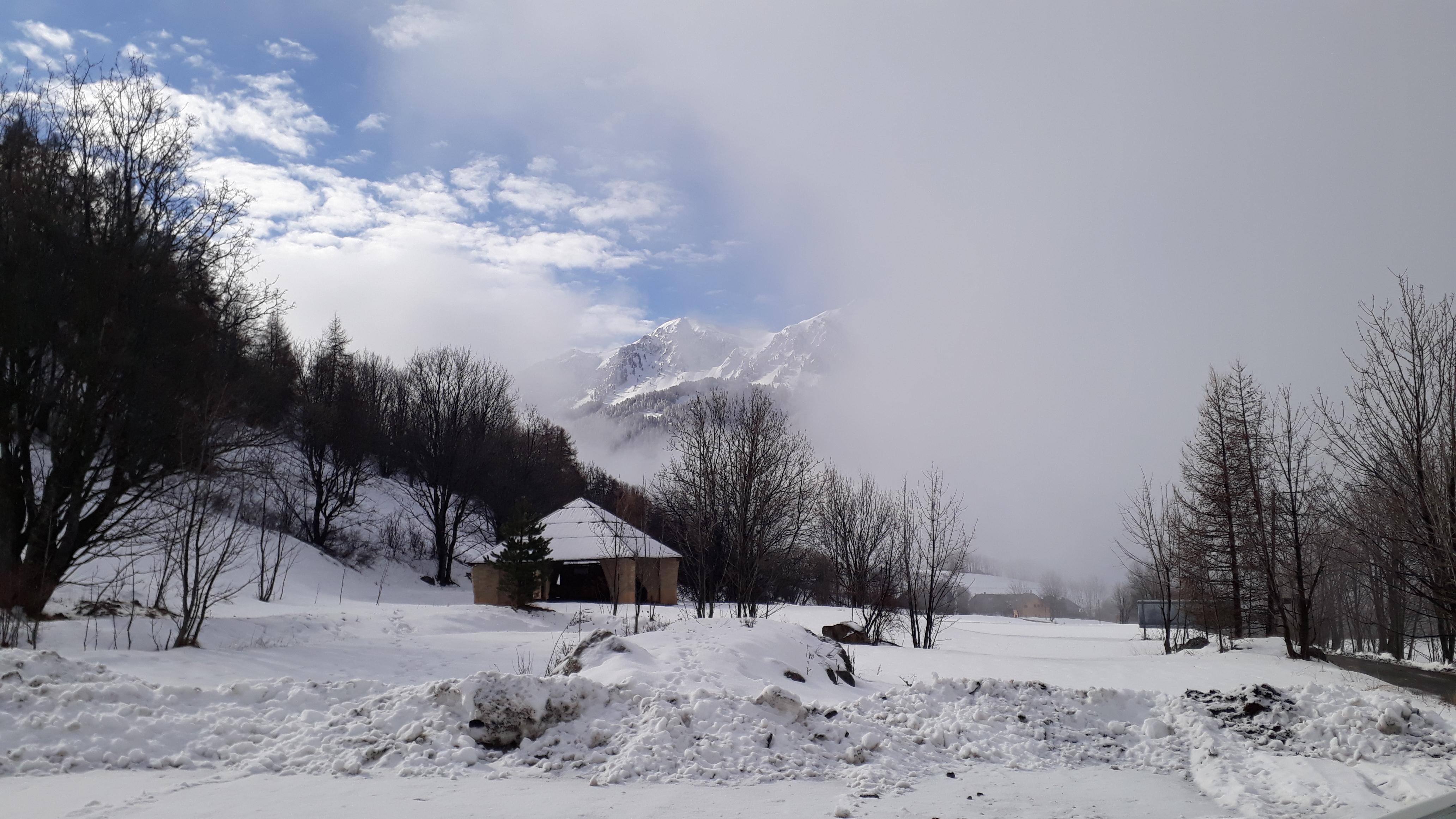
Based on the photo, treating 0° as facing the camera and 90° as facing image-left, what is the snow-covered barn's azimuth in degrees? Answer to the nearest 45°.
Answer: approximately 0°

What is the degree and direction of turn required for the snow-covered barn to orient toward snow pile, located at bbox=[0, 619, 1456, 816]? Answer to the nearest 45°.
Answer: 0° — it already faces it

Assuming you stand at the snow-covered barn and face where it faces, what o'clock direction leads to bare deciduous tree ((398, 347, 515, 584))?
The bare deciduous tree is roughly at 5 o'clock from the snow-covered barn.

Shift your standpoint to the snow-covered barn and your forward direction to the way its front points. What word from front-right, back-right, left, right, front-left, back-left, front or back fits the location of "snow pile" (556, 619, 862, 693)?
front

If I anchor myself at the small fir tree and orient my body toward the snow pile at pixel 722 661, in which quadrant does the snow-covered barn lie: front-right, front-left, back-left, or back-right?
back-left

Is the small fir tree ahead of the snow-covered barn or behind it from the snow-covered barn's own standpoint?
ahead
